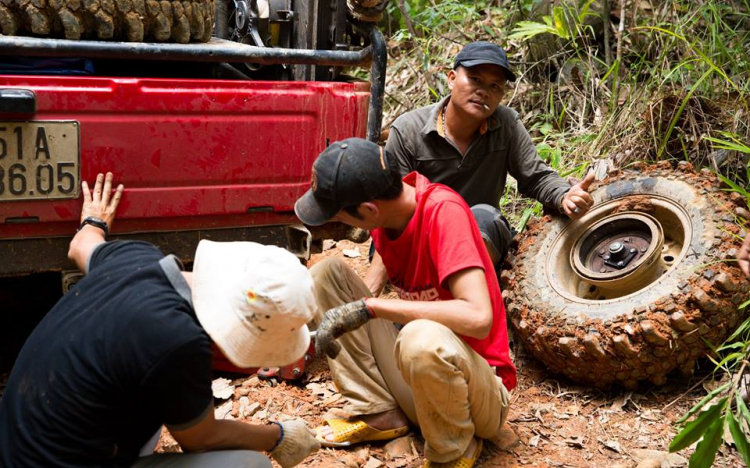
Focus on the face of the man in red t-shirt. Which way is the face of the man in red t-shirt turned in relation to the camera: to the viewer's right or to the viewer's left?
to the viewer's left

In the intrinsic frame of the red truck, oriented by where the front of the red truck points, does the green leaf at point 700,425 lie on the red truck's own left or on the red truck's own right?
on the red truck's own right

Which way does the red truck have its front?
away from the camera

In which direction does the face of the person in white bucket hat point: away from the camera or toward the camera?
away from the camera

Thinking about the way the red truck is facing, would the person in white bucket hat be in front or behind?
behind
